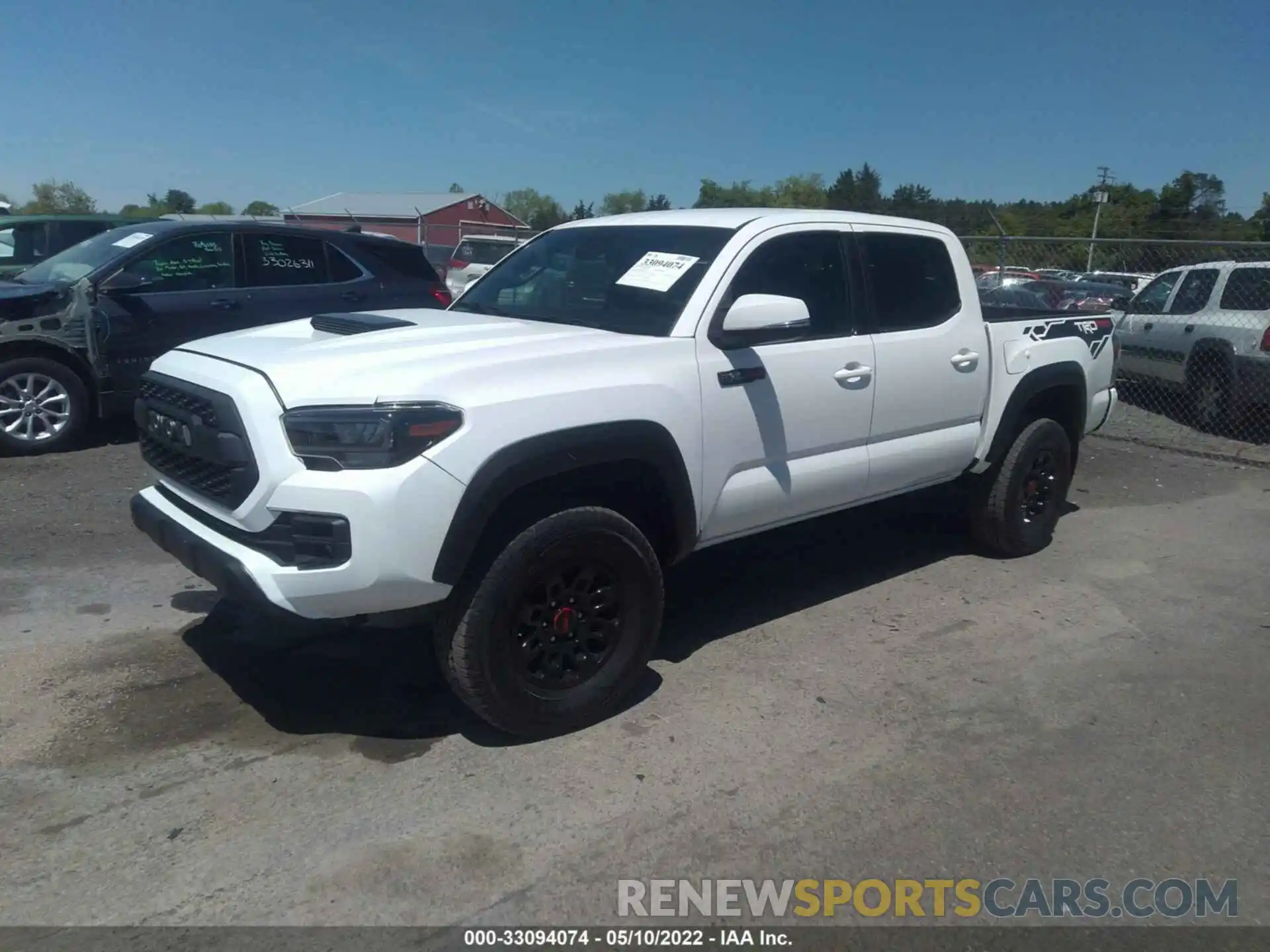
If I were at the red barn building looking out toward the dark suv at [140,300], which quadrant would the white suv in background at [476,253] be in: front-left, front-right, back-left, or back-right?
front-left

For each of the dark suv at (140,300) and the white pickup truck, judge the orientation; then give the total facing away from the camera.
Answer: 0

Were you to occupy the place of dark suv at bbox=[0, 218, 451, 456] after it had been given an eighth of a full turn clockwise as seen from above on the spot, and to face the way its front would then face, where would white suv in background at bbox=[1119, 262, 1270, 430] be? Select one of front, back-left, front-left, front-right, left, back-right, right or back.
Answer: back-right

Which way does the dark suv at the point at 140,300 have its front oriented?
to the viewer's left

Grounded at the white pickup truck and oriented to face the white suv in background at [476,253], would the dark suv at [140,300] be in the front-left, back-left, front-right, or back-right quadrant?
front-left

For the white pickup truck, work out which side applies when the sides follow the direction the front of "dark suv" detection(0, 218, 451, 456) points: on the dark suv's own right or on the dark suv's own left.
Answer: on the dark suv's own left

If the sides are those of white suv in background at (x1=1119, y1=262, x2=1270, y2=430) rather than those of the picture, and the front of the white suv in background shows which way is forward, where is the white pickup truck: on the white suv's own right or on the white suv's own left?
on the white suv's own left

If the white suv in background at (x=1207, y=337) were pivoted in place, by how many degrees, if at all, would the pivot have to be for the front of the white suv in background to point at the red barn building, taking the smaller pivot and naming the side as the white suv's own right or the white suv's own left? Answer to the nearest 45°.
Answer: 0° — it already faces it

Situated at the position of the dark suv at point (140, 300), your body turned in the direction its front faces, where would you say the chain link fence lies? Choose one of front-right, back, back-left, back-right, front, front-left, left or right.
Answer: back

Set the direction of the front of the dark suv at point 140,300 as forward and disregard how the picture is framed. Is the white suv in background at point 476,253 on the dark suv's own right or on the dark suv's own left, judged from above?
on the dark suv's own right

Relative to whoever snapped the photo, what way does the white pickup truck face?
facing the viewer and to the left of the viewer
